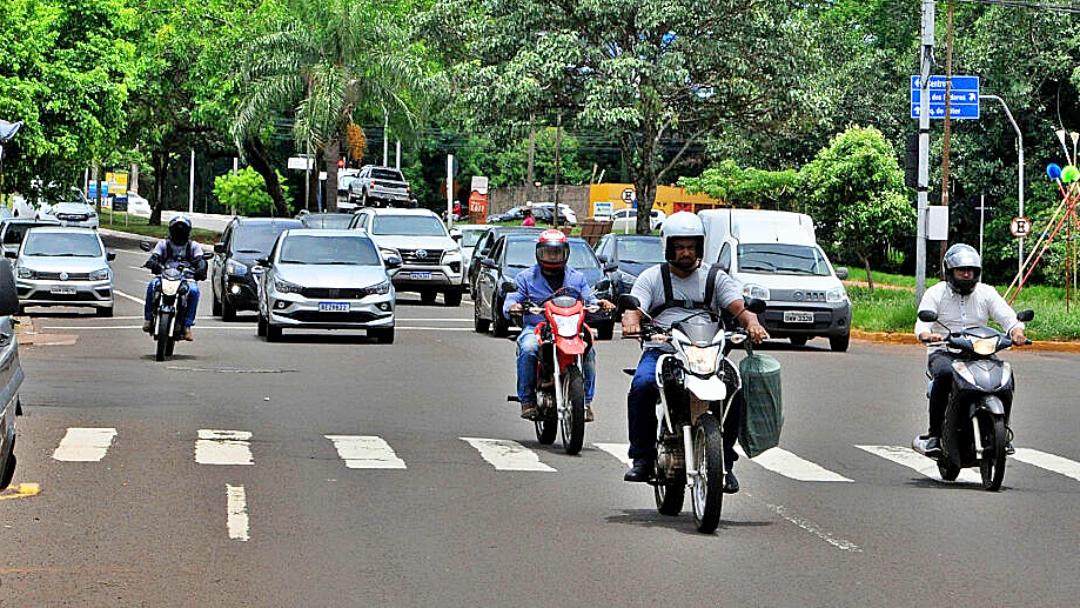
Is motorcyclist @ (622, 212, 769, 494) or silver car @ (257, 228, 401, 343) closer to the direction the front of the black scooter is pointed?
the motorcyclist

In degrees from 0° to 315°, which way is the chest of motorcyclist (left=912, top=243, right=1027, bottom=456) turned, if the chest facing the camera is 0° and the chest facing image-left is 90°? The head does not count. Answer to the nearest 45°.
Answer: approximately 0°

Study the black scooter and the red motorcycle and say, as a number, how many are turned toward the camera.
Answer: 2

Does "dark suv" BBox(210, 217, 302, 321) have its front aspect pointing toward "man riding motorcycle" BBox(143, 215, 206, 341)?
yes

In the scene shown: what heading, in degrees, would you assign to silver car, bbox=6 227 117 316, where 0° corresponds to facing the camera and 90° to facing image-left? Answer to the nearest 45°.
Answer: approximately 0°

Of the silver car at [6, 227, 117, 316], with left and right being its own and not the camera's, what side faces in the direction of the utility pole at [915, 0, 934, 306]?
left

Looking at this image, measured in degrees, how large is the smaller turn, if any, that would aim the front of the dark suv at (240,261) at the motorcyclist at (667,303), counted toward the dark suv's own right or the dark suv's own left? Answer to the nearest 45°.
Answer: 0° — it already faces them

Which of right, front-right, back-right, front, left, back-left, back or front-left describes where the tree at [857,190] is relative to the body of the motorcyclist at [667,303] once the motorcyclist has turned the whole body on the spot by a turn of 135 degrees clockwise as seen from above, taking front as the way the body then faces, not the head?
front-right

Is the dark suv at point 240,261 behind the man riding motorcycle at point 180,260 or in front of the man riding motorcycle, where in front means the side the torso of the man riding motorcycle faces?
behind

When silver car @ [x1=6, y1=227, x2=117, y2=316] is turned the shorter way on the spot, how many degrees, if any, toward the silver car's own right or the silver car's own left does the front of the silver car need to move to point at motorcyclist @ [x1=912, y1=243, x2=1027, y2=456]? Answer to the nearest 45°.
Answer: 0° — it already faces them
